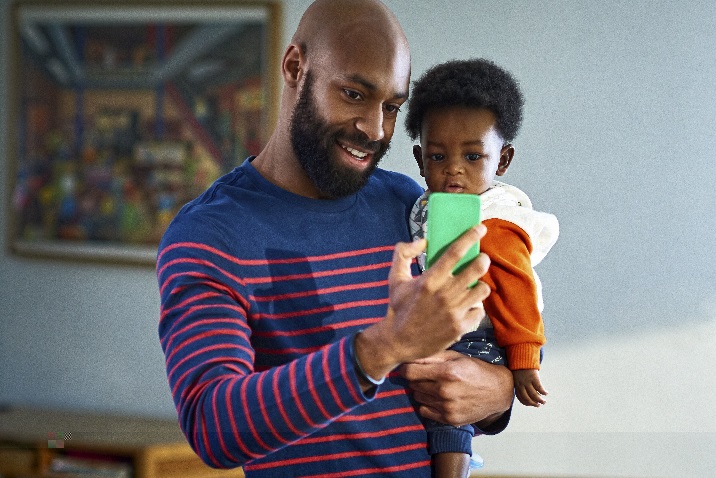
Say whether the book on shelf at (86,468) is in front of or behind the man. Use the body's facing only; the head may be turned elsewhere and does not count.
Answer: behind

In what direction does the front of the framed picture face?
toward the camera

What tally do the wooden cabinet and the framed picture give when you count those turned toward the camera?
2

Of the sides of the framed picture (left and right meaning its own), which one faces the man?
front

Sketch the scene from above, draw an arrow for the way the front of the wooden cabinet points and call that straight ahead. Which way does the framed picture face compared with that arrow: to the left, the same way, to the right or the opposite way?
the same way

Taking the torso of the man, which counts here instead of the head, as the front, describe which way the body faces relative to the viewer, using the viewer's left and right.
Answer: facing the viewer and to the right of the viewer

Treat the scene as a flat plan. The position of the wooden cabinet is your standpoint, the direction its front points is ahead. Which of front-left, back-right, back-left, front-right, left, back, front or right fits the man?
front

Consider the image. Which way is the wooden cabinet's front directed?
toward the camera

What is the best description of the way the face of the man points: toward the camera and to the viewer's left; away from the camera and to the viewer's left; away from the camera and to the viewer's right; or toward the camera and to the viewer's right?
toward the camera and to the viewer's right
